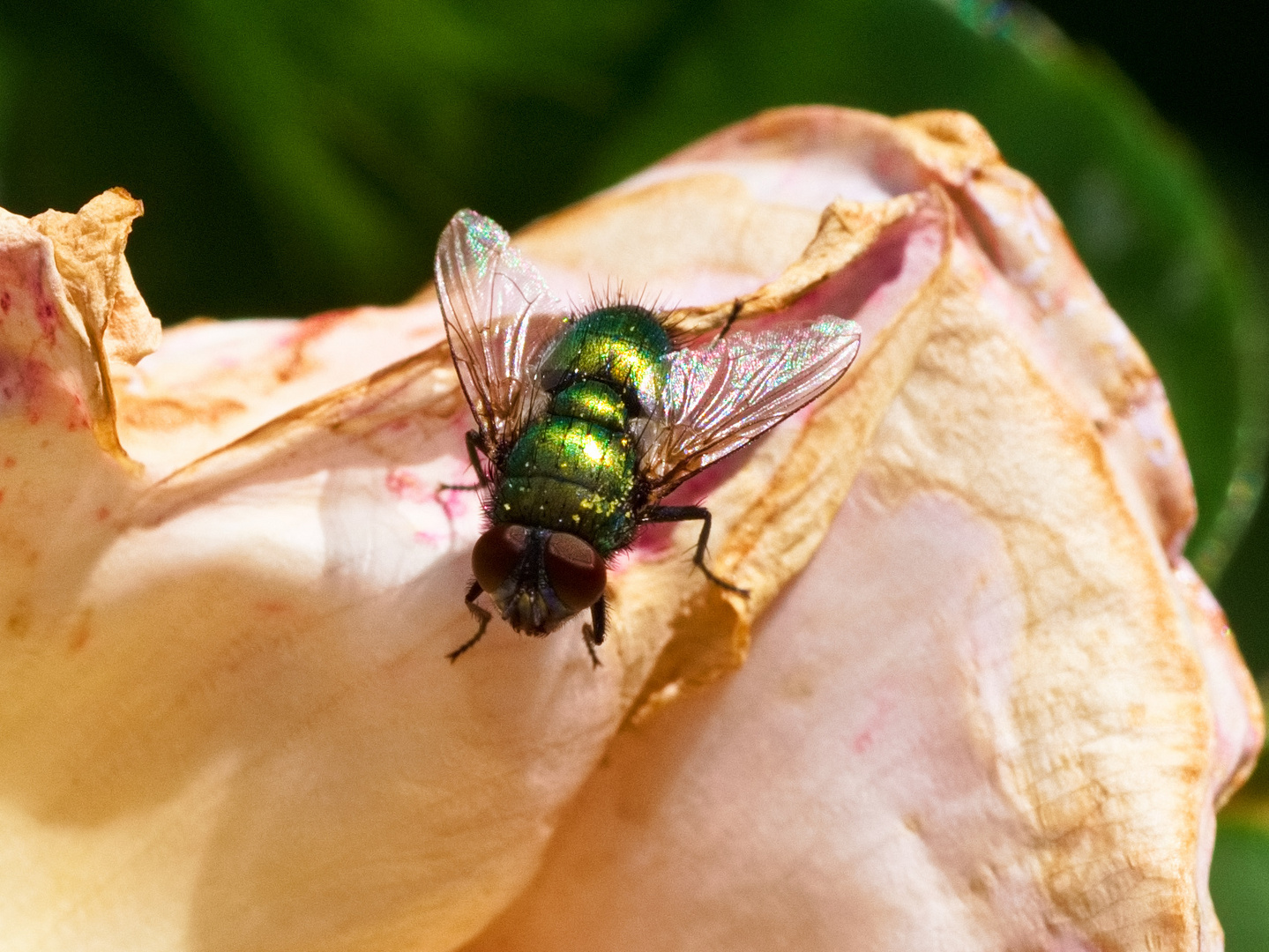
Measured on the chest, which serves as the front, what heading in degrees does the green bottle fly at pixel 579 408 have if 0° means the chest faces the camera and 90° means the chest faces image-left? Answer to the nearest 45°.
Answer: approximately 0°
